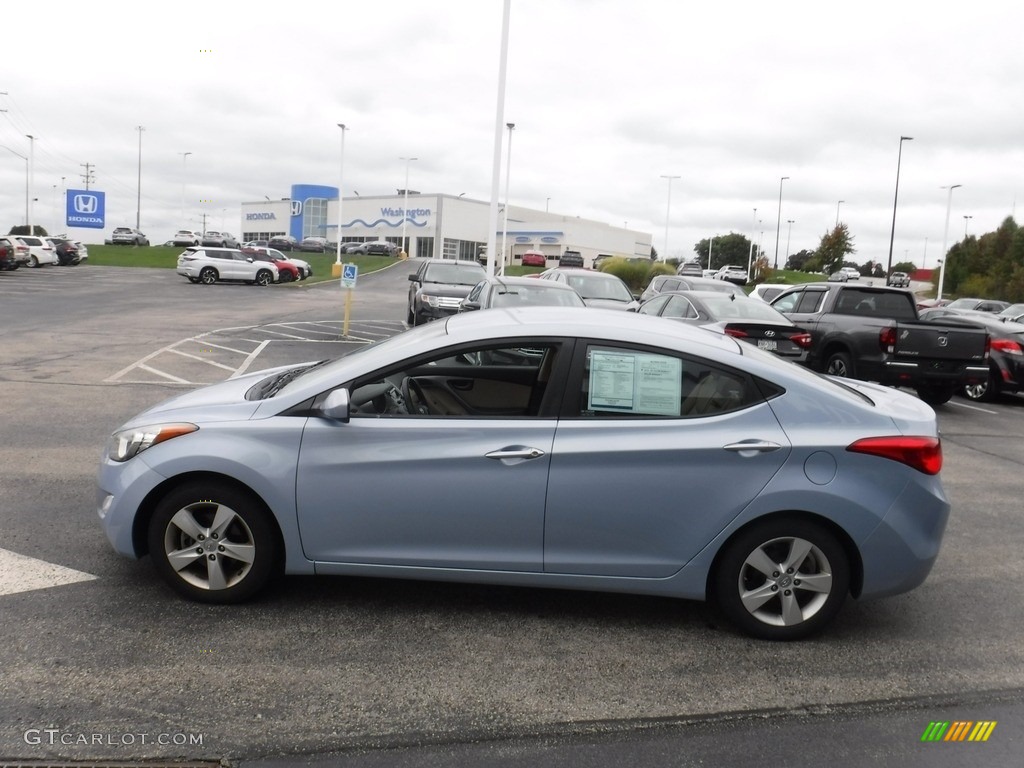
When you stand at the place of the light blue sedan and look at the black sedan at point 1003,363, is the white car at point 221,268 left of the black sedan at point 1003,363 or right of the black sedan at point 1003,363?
left

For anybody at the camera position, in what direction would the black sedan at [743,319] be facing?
facing away from the viewer and to the left of the viewer

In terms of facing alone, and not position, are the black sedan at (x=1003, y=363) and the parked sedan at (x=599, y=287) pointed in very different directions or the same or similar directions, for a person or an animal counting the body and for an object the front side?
very different directions

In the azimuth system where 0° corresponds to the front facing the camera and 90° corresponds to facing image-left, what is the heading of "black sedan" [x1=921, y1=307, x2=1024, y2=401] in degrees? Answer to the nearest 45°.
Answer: approximately 135°

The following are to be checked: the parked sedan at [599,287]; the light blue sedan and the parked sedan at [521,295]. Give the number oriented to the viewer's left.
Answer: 1

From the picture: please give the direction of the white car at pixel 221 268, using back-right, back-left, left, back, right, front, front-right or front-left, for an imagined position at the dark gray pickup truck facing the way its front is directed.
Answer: front

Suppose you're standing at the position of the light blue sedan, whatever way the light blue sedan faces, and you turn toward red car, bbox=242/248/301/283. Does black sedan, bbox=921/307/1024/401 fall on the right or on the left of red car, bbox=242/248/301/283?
right

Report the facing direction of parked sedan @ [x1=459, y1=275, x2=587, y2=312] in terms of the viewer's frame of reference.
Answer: facing the viewer and to the right of the viewer

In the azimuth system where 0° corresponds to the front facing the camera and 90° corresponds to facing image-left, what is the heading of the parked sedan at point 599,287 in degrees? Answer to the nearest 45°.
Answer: approximately 315°

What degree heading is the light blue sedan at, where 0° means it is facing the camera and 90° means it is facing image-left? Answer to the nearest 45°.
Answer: approximately 90°

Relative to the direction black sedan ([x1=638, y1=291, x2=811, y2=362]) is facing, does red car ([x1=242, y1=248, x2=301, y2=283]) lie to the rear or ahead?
ahead

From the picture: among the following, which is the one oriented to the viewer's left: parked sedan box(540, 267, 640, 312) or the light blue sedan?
the light blue sedan
